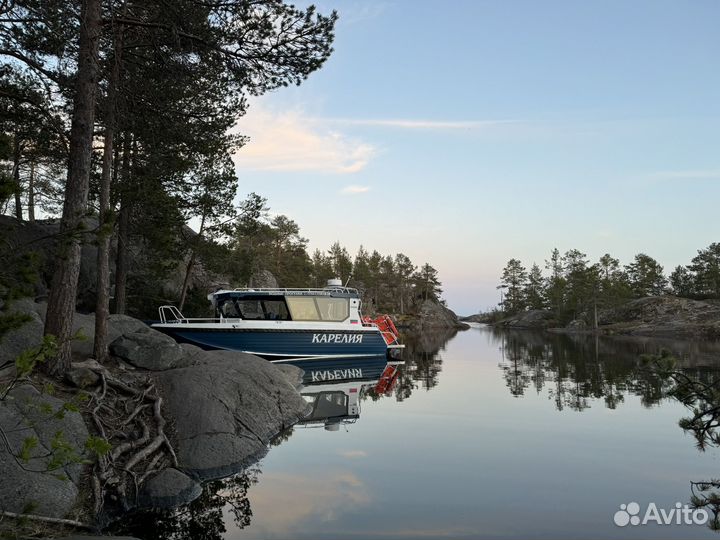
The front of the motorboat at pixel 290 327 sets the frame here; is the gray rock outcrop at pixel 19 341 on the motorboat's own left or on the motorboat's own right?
on the motorboat's own left

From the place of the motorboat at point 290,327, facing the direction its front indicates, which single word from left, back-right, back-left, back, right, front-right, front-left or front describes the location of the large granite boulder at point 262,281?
right

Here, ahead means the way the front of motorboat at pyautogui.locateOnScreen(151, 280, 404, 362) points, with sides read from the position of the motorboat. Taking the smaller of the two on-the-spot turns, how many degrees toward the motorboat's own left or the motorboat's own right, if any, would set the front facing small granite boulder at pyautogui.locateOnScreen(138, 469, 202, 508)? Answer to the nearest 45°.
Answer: approximately 90° to the motorboat's own left

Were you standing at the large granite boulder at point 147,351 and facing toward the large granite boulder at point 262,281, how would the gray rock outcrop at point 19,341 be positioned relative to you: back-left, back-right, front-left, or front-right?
back-left

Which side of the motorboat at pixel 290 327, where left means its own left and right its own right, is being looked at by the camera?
left

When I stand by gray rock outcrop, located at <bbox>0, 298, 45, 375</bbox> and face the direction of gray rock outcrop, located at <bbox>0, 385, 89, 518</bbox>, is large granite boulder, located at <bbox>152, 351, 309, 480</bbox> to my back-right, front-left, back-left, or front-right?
front-left

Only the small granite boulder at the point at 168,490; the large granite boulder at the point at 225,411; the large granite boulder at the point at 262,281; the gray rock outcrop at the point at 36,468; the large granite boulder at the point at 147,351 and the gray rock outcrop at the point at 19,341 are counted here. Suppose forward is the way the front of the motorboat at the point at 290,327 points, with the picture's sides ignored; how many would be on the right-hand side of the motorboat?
1

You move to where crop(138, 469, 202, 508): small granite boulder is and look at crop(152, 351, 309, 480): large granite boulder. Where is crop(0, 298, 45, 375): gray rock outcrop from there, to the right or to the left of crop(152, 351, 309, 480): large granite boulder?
left

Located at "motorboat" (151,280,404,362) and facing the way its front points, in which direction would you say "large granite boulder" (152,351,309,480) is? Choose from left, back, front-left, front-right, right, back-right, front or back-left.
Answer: left

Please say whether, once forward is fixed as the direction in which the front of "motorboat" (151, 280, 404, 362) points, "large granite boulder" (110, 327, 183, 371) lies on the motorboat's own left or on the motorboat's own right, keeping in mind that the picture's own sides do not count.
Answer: on the motorboat's own left

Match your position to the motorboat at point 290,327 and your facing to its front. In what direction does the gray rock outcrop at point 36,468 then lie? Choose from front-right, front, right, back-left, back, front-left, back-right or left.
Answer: left

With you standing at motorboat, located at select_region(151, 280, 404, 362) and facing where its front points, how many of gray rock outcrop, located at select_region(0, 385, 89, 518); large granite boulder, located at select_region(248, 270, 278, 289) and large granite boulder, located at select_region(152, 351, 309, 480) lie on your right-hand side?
1
